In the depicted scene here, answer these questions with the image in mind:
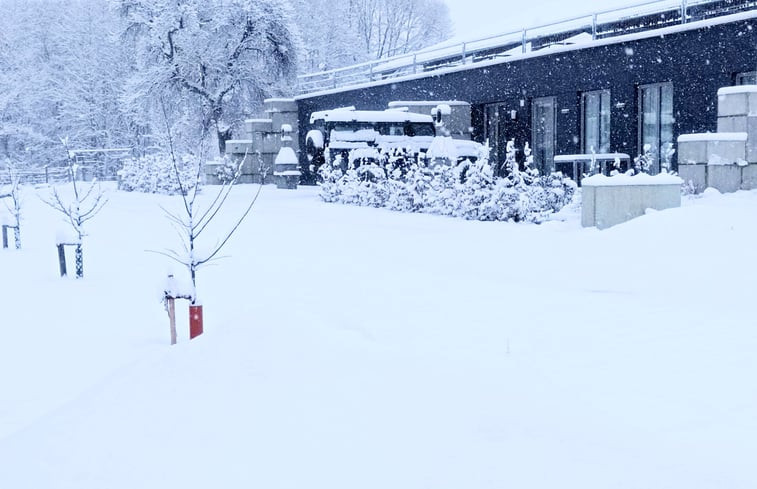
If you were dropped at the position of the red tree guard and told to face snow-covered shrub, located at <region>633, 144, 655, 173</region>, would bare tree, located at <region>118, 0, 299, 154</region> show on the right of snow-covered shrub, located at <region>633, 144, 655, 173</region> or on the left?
left

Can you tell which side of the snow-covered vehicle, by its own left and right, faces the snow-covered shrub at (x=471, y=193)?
right

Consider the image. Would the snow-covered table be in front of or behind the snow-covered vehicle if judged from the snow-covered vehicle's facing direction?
in front

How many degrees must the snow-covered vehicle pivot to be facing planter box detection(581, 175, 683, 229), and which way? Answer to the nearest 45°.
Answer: approximately 90° to its right

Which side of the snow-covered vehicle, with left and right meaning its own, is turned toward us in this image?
right

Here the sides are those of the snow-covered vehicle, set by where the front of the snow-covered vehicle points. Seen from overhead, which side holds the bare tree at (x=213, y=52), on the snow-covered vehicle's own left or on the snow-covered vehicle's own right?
on the snow-covered vehicle's own left

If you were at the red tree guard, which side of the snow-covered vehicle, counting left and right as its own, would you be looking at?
right

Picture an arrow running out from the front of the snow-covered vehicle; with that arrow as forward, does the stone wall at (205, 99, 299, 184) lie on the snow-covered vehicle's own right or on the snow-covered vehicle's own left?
on the snow-covered vehicle's own left
